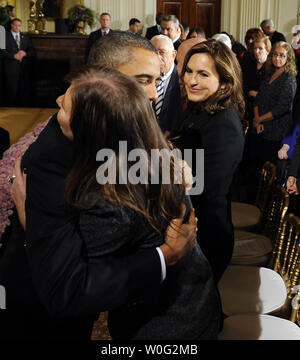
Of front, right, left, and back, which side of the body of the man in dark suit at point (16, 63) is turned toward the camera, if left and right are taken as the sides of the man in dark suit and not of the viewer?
front

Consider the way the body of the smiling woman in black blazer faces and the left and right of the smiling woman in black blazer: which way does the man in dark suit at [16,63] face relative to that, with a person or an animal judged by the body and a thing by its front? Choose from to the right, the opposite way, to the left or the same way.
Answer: to the left

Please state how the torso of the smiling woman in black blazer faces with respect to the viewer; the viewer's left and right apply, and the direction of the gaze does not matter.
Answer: facing to the left of the viewer

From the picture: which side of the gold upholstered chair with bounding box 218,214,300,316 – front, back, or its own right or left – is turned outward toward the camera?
left

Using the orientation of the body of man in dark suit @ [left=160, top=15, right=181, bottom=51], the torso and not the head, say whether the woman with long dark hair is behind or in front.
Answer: in front

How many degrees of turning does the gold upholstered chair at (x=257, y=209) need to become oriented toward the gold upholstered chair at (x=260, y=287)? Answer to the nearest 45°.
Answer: approximately 90° to its left

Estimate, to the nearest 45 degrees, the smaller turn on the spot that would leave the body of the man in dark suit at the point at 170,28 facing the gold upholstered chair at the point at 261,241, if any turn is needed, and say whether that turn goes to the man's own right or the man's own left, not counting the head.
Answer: approximately 45° to the man's own left

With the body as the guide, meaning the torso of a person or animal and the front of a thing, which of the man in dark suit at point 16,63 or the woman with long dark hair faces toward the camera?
the man in dark suit

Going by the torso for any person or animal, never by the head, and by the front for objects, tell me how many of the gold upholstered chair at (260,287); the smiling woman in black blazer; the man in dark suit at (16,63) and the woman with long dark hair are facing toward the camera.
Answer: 1

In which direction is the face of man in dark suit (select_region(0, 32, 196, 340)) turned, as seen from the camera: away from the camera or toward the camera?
toward the camera

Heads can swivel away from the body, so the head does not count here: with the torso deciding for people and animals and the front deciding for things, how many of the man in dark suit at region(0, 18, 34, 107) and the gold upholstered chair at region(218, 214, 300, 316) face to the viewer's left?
1

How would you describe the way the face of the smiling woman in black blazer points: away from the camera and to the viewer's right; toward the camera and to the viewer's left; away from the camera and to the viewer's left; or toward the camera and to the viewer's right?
toward the camera and to the viewer's left

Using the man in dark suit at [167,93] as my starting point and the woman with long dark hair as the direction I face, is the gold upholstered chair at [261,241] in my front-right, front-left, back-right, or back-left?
front-left

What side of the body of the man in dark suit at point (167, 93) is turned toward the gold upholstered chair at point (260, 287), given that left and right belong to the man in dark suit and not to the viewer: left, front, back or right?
left

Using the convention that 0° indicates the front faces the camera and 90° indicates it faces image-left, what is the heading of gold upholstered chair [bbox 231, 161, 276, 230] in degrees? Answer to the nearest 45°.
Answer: approximately 90°
